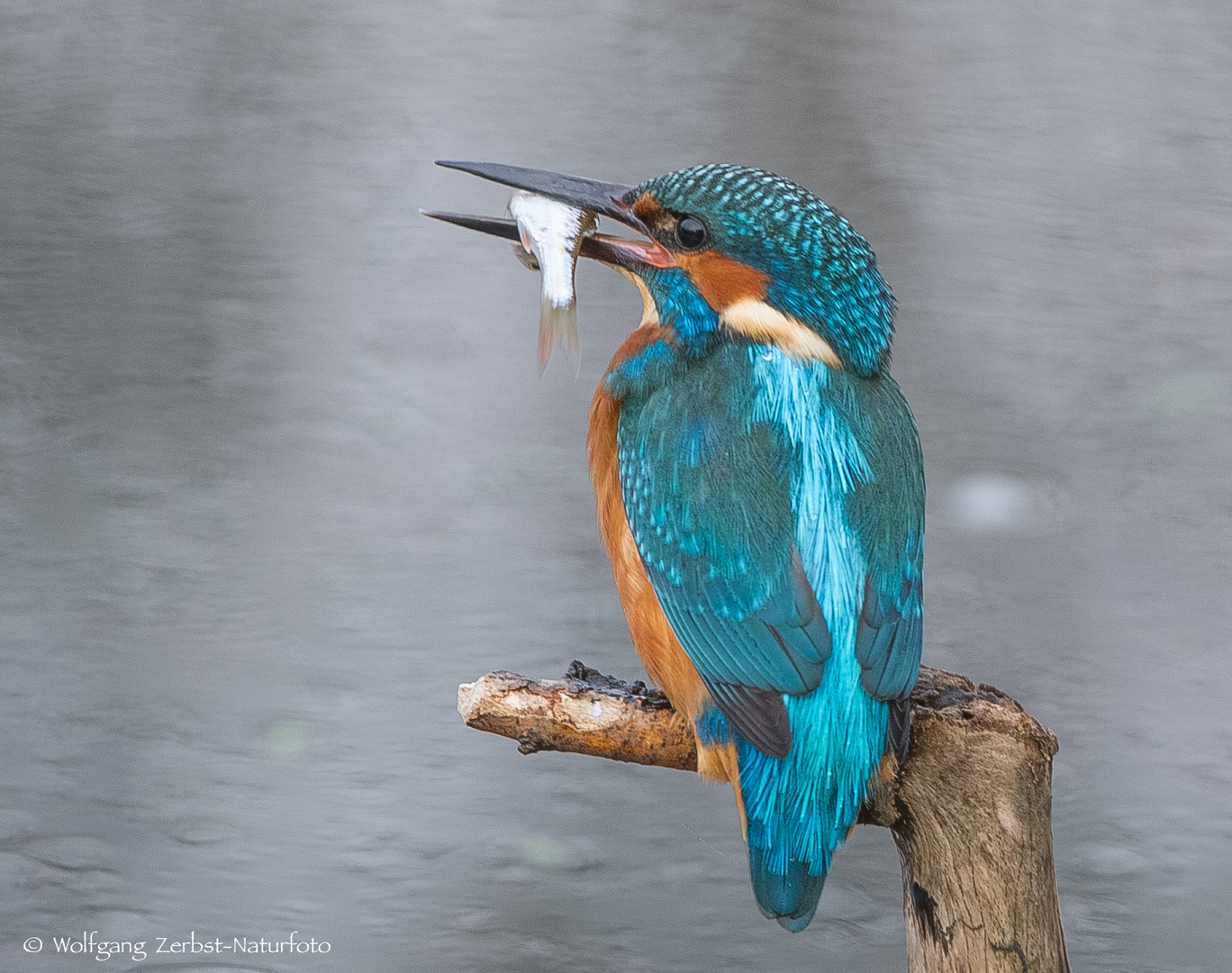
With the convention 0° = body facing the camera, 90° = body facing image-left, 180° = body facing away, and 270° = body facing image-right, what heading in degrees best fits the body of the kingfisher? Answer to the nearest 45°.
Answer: approximately 135°
